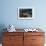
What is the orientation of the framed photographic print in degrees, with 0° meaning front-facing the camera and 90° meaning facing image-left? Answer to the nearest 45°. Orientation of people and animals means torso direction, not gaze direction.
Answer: approximately 0°
